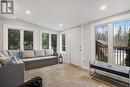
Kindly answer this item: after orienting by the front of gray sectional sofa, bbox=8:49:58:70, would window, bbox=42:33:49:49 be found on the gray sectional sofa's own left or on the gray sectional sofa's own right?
on the gray sectional sofa's own left

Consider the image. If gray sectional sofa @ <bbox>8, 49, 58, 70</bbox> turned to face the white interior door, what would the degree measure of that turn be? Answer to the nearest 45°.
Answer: approximately 45° to its left

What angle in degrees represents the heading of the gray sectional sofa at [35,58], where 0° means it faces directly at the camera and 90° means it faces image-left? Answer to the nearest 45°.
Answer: approximately 315°

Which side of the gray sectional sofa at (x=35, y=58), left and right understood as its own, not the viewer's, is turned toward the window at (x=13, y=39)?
right

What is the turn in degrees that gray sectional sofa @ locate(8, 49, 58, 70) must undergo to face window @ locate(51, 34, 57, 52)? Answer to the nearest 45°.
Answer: approximately 90° to its left
